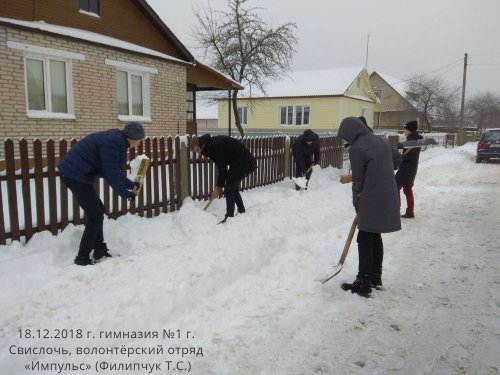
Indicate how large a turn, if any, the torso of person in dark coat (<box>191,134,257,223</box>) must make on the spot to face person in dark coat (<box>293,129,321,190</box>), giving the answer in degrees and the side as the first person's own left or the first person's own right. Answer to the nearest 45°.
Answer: approximately 135° to the first person's own right

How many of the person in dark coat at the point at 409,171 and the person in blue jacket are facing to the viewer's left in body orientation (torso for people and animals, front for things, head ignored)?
1

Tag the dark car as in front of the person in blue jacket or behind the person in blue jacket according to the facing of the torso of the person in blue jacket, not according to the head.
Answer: in front

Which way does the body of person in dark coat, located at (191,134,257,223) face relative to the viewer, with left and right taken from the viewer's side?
facing to the left of the viewer

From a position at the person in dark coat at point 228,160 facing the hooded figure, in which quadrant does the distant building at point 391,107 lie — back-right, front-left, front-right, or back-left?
back-left

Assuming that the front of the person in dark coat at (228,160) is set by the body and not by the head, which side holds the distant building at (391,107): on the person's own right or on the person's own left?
on the person's own right

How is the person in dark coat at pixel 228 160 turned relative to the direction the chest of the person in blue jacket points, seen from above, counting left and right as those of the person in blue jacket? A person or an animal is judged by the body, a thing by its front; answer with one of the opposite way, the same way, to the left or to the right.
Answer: the opposite way

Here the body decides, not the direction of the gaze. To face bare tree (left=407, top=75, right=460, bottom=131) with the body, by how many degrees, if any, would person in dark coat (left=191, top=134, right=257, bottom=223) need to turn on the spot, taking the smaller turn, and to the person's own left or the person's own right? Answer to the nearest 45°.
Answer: approximately 135° to the person's own right

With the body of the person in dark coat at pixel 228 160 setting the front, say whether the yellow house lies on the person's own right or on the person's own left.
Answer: on the person's own right

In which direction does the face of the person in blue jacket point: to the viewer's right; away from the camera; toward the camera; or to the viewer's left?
to the viewer's right

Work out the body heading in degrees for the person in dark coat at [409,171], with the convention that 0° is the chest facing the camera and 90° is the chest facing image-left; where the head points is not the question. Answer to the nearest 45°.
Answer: approximately 90°

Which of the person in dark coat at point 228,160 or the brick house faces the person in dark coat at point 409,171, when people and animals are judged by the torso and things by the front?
the brick house

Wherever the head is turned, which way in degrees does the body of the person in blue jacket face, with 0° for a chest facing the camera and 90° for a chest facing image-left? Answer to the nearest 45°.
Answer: approximately 270°

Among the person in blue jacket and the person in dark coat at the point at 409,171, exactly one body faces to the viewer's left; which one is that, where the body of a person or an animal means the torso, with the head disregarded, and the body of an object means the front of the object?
the person in dark coat

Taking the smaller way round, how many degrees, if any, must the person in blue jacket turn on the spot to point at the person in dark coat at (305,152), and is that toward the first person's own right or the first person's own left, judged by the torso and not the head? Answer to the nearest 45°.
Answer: approximately 45° to the first person's own left

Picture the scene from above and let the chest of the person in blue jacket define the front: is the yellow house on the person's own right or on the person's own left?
on the person's own left
